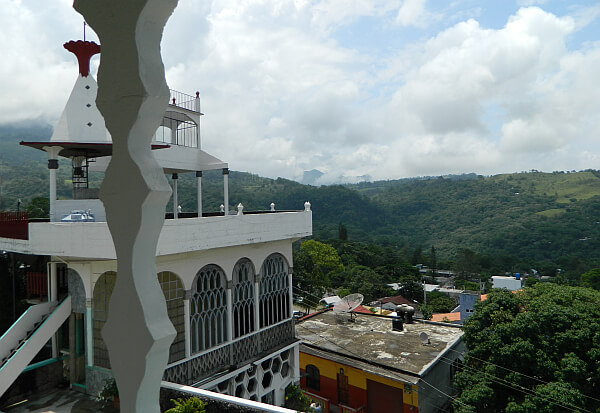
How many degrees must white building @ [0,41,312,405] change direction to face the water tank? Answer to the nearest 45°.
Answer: approximately 90° to its left

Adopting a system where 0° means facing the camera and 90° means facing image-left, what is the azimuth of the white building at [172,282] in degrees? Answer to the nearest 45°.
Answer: approximately 315°

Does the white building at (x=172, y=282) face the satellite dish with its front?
no

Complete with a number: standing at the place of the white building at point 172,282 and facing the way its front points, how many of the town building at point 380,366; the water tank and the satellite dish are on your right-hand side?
0

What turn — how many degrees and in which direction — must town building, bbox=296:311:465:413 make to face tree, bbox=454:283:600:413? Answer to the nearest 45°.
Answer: approximately 90° to its left

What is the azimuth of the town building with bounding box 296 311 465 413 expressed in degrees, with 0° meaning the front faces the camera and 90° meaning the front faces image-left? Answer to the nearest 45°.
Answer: approximately 45°

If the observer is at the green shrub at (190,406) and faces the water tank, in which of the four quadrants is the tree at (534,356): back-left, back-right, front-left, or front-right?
front-right

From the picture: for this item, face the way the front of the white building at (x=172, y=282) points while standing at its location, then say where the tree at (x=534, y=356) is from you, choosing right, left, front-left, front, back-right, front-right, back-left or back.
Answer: front-left

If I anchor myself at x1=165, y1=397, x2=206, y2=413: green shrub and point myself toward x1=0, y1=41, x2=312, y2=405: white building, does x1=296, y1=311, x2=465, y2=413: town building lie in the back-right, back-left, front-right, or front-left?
front-right

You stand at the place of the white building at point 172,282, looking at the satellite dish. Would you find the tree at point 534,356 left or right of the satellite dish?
right

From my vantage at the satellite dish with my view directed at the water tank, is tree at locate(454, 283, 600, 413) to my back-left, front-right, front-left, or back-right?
front-right

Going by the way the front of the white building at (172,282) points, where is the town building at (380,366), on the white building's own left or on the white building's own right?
on the white building's own left

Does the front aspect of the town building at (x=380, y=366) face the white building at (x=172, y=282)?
yes

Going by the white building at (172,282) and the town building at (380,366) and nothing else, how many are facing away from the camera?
0
